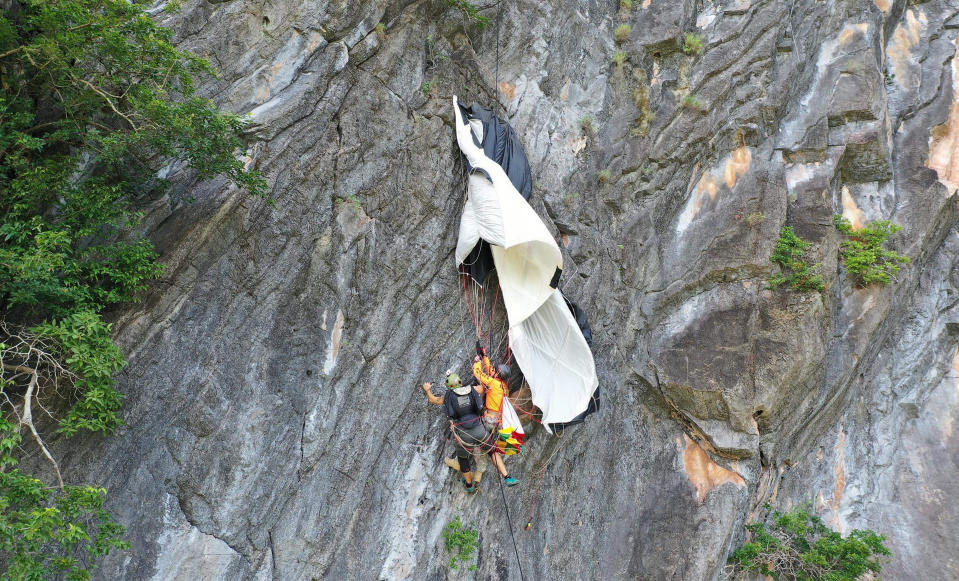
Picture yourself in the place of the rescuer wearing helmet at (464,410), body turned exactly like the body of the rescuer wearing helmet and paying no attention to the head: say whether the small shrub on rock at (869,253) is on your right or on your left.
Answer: on your right

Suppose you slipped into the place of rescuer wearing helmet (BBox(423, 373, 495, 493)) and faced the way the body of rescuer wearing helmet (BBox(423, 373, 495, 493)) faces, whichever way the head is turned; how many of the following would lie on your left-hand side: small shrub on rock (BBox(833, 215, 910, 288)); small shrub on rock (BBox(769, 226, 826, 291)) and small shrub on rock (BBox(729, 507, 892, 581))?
0

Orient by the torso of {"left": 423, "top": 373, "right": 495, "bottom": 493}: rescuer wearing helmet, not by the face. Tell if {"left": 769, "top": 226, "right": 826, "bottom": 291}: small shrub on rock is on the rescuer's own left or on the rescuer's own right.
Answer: on the rescuer's own right

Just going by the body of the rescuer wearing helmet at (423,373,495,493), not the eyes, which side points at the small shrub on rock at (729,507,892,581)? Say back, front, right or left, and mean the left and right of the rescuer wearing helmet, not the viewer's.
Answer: right

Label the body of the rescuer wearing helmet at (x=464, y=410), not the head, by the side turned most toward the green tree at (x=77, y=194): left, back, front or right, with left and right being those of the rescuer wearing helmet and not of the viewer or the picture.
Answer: left

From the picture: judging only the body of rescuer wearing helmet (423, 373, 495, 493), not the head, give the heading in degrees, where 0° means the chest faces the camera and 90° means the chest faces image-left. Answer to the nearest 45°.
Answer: approximately 180°
